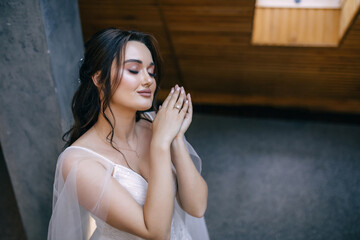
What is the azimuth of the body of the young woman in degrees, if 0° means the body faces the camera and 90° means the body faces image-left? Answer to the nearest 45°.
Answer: approximately 315°

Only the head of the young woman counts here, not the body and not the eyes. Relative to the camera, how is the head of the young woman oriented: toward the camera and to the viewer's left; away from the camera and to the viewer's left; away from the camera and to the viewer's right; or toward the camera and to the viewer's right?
toward the camera and to the viewer's right
